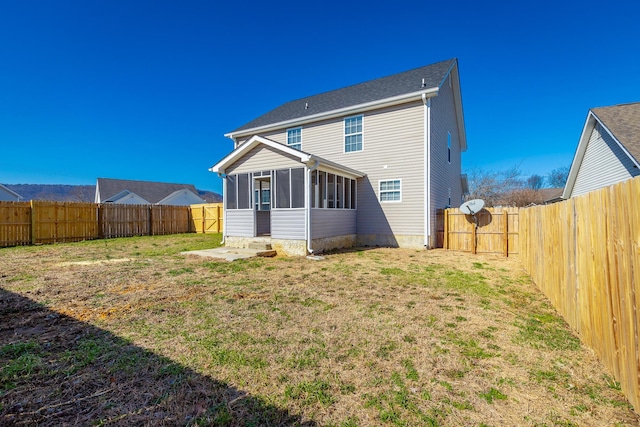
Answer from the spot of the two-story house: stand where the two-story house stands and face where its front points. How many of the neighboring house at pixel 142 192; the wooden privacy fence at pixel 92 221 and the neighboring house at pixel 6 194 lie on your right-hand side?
0

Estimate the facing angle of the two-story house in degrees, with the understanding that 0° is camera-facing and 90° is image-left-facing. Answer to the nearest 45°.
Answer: approximately 225°

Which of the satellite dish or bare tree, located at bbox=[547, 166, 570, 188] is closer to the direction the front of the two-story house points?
the bare tree

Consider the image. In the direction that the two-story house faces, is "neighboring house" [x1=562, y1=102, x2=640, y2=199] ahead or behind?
ahead

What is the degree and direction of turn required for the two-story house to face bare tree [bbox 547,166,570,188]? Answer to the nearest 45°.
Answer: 0° — it already faces it

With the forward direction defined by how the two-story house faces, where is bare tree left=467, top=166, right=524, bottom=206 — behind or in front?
in front

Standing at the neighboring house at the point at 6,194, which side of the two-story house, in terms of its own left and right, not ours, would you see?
left

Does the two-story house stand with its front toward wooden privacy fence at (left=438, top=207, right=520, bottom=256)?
no

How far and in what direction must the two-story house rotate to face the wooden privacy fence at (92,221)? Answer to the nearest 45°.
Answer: approximately 135° to its left

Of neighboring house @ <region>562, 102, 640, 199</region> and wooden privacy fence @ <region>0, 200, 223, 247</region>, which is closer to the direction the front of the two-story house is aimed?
the neighboring house

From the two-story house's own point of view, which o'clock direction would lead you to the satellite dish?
The satellite dish is roughly at 4 o'clock from the two-story house.

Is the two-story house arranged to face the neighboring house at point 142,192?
no

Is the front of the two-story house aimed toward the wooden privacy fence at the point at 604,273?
no
